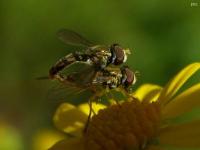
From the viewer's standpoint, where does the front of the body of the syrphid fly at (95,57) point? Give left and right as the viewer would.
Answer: facing to the right of the viewer

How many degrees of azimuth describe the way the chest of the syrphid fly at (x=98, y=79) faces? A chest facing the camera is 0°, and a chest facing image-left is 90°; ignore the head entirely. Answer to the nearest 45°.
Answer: approximately 270°
